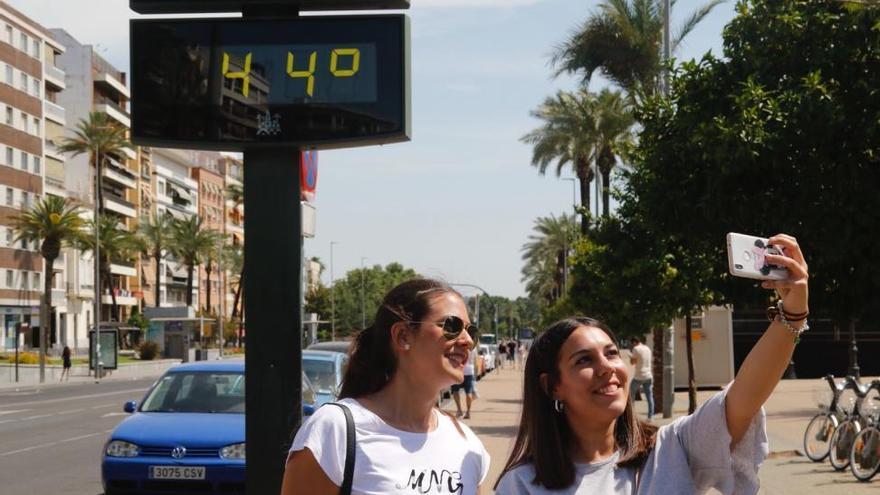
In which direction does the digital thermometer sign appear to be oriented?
toward the camera

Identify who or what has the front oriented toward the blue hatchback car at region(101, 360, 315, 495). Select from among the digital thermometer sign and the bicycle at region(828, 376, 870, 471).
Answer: the bicycle

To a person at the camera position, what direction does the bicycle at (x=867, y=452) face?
facing the viewer and to the left of the viewer

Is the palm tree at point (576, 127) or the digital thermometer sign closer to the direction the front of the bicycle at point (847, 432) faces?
the digital thermometer sign

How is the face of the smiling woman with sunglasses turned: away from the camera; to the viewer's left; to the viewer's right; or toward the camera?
to the viewer's right

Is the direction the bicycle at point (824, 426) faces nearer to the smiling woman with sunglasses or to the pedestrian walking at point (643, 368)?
the smiling woman with sunglasses

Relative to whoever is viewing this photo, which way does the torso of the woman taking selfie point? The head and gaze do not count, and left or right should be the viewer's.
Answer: facing the viewer and to the right of the viewer

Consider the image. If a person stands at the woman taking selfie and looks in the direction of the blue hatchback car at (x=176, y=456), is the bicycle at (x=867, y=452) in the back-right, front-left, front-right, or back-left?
front-right

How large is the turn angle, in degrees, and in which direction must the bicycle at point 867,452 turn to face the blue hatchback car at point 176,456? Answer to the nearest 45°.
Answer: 0° — it already faces it

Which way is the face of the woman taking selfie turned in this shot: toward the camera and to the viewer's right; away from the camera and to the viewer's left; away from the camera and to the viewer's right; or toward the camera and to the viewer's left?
toward the camera and to the viewer's right

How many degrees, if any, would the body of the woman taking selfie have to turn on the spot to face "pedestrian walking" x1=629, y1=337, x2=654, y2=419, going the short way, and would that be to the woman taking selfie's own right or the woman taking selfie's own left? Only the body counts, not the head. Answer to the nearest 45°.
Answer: approximately 135° to the woman taking selfie's own left

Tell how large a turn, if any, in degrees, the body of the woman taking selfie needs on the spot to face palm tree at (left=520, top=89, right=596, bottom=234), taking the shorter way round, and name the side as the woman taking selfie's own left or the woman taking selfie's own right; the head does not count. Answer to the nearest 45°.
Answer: approximately 135° to the woman taking selfie's own left

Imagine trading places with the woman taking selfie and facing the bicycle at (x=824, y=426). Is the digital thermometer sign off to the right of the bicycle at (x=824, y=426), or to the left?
left

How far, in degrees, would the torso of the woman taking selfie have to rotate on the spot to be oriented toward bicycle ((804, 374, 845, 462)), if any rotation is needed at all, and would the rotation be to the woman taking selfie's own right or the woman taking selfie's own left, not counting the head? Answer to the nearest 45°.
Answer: approximately 135° to the woman taking selfie's own left

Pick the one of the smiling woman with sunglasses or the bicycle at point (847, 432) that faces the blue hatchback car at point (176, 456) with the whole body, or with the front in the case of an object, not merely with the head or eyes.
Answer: the bicycle

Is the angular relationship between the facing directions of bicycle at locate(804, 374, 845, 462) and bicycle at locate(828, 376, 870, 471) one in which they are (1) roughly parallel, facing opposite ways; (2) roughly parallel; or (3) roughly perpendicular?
roughly parallel
